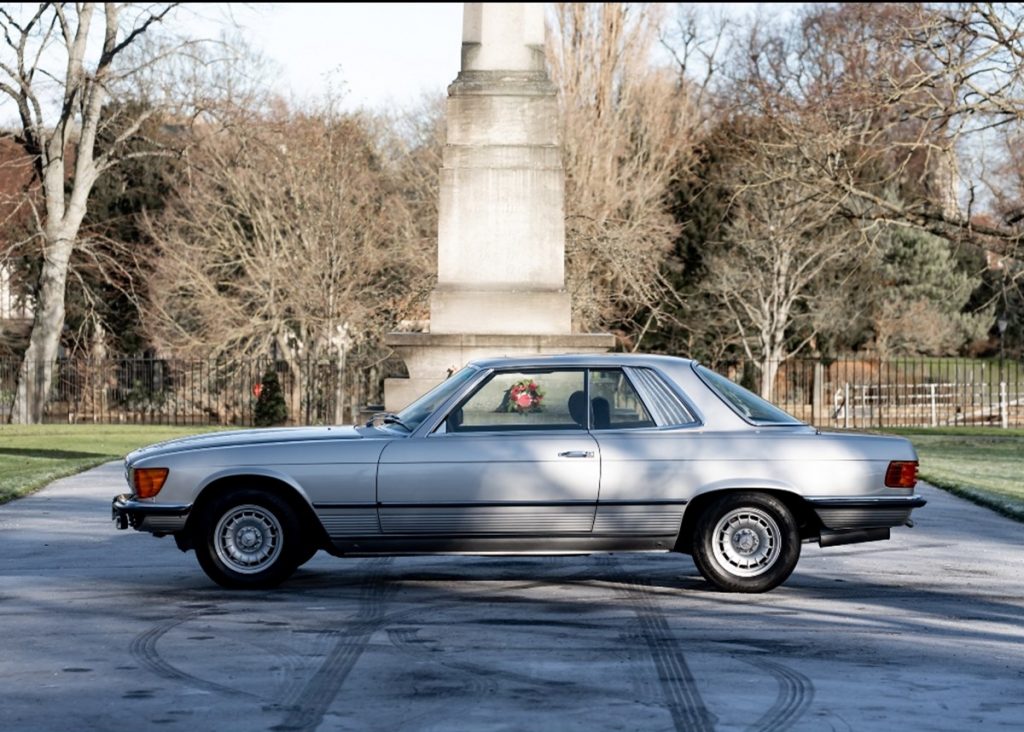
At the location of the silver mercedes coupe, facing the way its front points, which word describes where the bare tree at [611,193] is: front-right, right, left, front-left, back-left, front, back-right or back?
right

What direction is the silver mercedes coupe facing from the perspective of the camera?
to the viewer's left

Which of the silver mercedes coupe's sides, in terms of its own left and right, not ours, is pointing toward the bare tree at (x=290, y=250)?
right

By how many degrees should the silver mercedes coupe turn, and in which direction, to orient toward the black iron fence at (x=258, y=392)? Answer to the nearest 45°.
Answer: approximately 90° to its right

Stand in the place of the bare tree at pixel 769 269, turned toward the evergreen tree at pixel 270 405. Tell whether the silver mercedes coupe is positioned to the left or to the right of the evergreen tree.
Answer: left

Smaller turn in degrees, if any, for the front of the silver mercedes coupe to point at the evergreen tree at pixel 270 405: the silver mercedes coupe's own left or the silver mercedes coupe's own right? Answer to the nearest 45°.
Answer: approximately 90° to the silver mercedes coupe's own right

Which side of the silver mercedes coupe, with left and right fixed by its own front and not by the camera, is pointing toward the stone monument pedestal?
right

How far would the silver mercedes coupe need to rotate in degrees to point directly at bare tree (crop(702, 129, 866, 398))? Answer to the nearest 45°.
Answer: approximately 90° to its right
